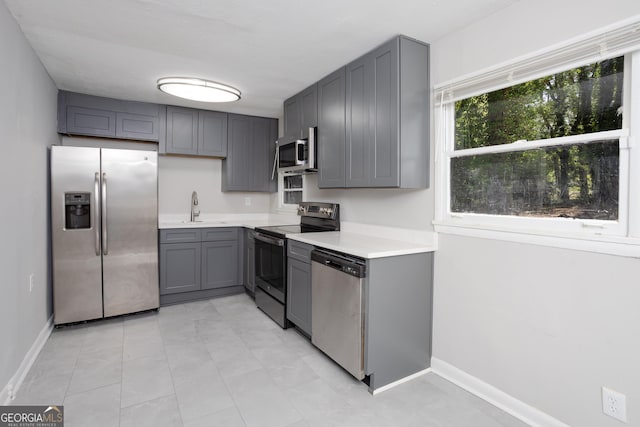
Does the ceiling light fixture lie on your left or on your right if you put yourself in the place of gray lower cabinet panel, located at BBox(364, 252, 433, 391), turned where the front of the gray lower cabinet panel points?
on your right

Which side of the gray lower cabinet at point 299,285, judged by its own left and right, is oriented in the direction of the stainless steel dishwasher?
left

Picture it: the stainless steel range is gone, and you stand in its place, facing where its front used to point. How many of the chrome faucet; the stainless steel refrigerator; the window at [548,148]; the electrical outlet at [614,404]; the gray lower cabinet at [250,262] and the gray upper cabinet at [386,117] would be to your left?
3

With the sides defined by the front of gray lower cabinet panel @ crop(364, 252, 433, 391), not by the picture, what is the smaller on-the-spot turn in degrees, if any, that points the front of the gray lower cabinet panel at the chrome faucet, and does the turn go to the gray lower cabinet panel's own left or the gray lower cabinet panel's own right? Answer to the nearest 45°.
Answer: approximately 90° to the gray lower cabinet panel's own right

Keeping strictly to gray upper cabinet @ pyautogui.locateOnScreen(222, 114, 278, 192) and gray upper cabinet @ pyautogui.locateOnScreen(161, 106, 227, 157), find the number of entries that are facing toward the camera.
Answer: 2

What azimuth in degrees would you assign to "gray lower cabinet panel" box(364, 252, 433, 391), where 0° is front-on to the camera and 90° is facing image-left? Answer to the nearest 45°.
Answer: approximately 45°

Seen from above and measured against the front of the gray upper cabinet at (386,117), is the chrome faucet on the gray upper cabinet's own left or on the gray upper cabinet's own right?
on the gray upper cabinet's own right

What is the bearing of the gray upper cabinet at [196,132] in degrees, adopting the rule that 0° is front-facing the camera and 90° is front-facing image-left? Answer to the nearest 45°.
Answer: approximately 0°
